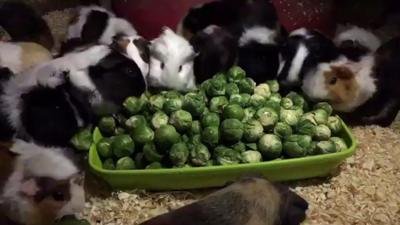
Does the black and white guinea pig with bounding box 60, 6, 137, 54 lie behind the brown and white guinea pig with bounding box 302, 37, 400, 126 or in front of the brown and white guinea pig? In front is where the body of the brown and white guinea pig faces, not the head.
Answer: in front

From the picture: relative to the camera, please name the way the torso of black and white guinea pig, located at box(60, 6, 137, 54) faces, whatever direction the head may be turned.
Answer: to the viewer's right

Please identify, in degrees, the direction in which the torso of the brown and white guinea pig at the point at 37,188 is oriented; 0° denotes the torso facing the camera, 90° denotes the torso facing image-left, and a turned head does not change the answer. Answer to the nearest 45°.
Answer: approximately 270°

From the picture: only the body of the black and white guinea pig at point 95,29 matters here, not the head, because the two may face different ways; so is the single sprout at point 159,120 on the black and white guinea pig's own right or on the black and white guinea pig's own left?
on the black and white guinea pig's own right

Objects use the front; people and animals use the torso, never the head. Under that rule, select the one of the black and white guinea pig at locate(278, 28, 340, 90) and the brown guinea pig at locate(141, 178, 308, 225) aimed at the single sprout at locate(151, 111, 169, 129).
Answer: the black and white guinea pig
